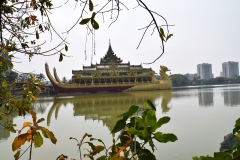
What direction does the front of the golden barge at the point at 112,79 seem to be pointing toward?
to the viewer's right
